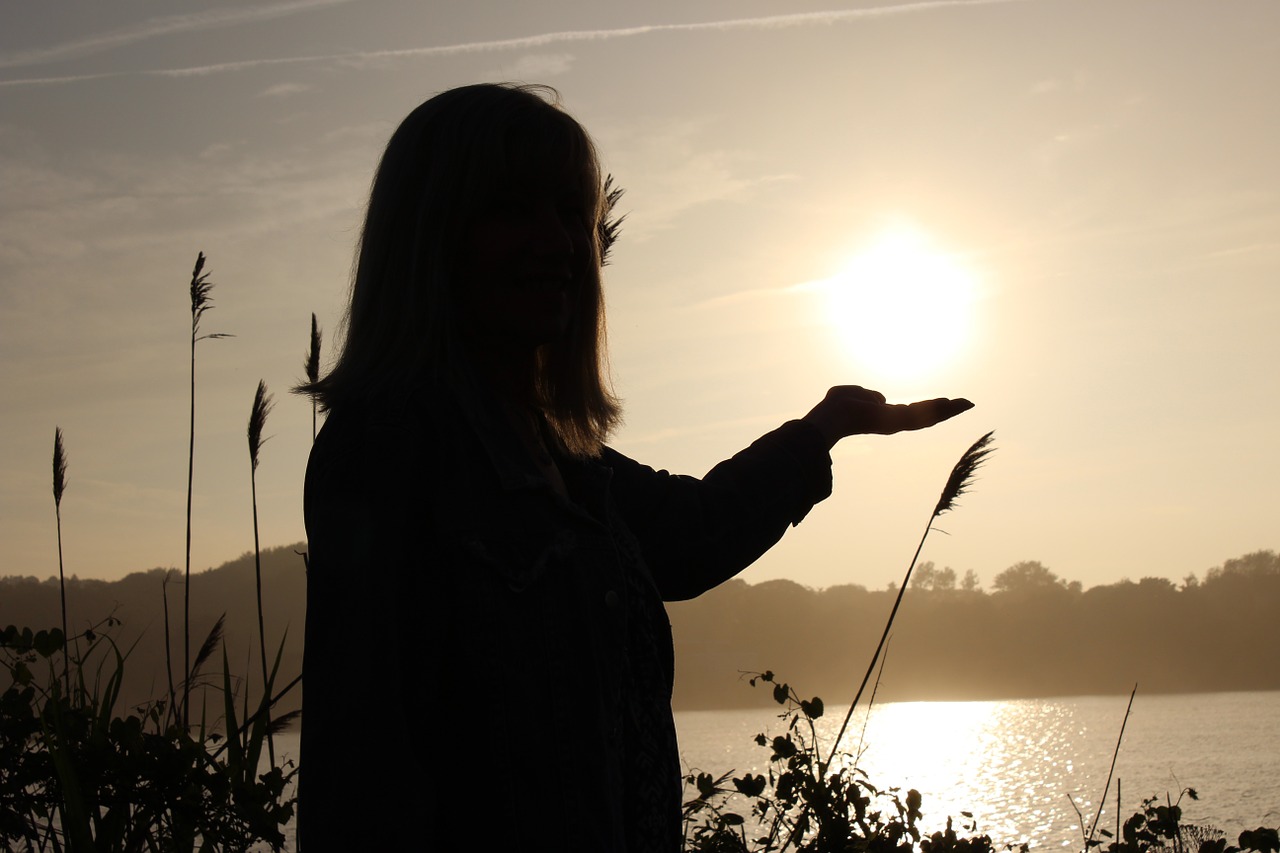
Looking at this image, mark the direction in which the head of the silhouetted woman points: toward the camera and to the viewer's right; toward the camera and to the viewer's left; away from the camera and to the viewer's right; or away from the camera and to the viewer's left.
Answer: toward the camera and to the viewer's right

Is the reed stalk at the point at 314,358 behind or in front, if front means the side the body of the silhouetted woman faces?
behind

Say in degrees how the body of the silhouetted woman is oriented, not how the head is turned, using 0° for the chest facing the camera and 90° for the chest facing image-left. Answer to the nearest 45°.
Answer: approximately 315°
